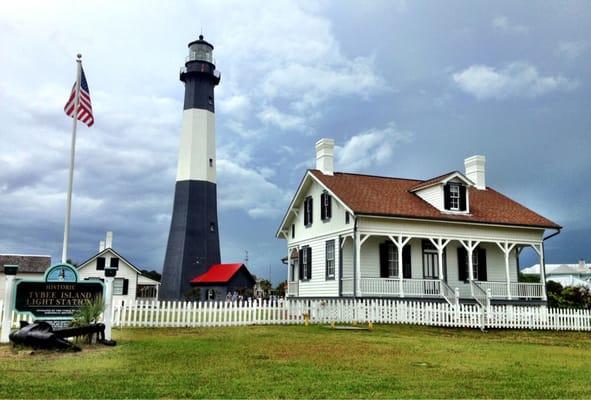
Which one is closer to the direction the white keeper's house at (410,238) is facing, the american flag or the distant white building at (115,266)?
the american flag

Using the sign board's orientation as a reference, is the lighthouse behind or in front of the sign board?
behind

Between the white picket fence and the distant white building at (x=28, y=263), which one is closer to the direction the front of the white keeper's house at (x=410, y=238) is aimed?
the white picket fence

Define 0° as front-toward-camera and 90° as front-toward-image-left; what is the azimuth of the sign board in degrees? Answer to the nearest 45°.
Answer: approximately 0°

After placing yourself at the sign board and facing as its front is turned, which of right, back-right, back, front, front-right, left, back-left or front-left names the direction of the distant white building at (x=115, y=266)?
back

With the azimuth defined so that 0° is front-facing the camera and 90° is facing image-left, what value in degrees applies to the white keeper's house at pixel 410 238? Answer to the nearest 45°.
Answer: approximately 315°

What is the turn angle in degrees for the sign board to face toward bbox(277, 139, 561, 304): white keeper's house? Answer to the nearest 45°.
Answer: approximately 135° to its left

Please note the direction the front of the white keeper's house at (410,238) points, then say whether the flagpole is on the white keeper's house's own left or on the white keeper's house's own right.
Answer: on the white keeper's house's own right

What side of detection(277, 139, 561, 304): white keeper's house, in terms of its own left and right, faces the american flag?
right

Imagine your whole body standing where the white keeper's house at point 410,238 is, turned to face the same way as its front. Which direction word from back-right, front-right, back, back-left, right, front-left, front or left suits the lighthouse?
back
